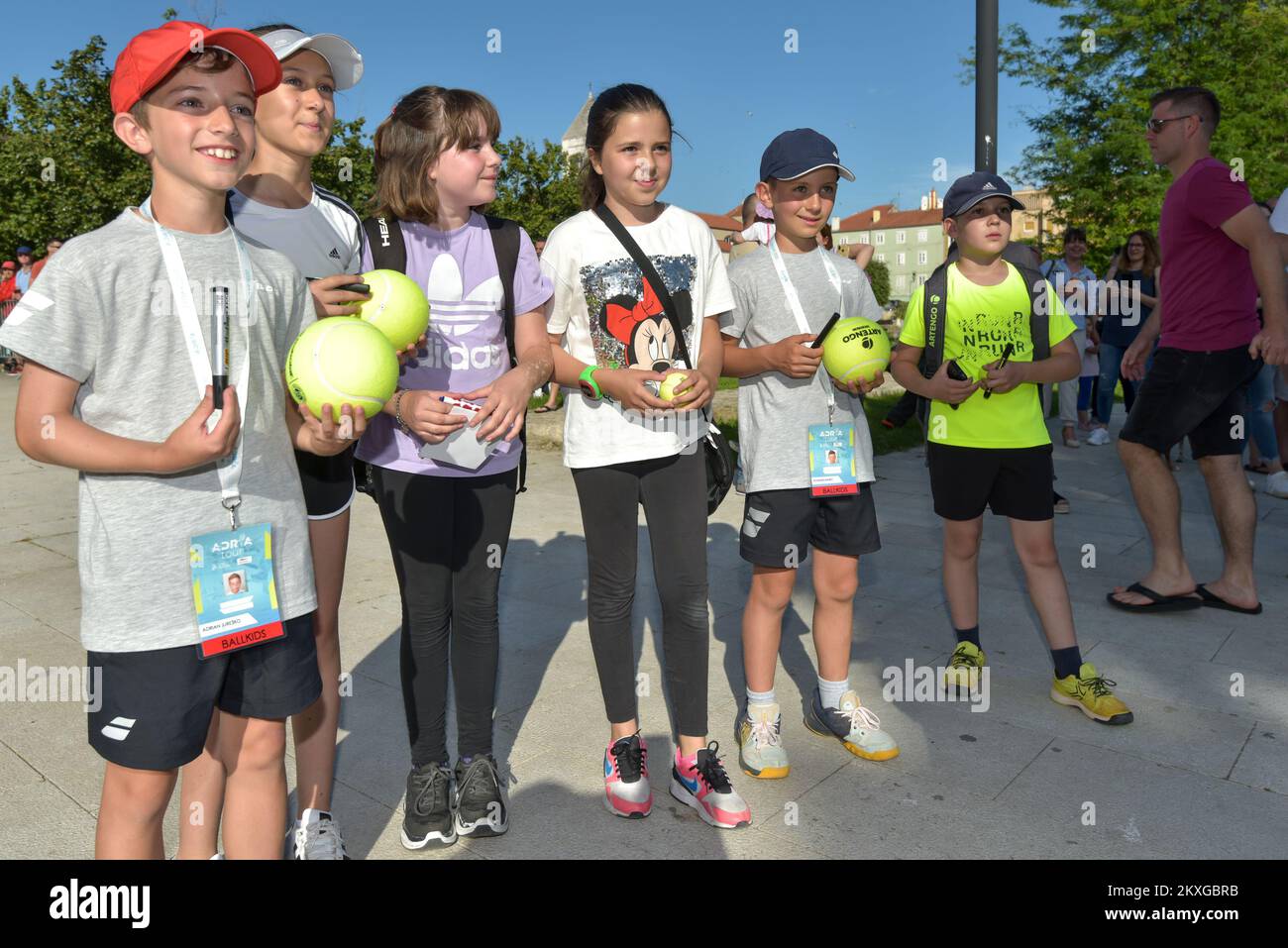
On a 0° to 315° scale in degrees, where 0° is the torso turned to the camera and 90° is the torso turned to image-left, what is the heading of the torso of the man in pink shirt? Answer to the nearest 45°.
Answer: approximately 90°

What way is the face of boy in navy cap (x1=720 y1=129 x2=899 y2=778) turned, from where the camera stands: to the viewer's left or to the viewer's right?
to the viewer's right

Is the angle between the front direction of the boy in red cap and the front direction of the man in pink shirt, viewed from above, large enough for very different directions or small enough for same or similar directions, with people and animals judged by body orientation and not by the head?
very different directions

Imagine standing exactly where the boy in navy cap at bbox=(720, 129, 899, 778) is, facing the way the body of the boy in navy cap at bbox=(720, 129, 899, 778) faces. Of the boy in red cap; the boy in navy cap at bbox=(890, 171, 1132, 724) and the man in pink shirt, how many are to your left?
2

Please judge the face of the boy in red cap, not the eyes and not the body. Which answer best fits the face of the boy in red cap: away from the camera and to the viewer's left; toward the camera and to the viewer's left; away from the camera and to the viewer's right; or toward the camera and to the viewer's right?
toward the camera and to the viewer's right

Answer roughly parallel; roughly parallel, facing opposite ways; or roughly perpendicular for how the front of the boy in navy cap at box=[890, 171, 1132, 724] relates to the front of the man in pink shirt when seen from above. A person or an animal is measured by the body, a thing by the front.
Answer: roughly perpendicular

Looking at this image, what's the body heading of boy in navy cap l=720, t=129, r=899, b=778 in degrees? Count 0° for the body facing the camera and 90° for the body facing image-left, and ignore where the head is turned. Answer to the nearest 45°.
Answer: approximately 315°
